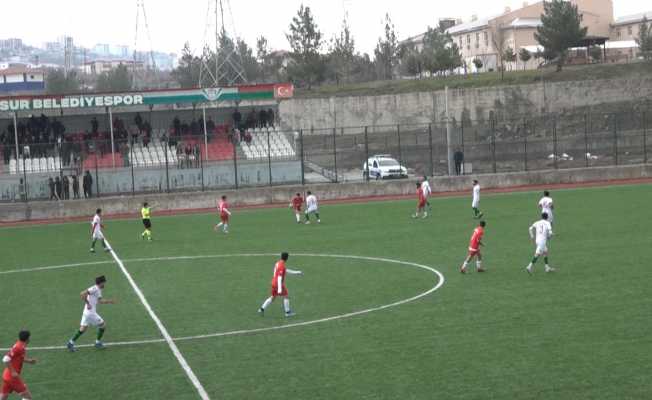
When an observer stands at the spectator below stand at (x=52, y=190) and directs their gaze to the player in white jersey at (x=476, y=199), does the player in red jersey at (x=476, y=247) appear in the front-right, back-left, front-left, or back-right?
front-right

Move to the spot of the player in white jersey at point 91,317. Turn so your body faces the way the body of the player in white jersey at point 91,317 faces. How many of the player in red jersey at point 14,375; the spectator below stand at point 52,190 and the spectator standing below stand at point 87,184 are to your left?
2

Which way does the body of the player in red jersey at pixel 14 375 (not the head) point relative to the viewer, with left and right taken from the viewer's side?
facing to the right of the viewer

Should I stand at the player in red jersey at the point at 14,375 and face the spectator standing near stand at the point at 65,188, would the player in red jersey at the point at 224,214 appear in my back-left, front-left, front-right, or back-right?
front-right

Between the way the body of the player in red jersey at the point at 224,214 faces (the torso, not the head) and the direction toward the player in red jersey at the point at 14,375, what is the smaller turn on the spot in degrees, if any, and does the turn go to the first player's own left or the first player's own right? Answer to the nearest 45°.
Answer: approximately 90° to the first player's own right

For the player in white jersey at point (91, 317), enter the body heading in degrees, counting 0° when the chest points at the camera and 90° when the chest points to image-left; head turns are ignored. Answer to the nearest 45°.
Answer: approximately 270°
